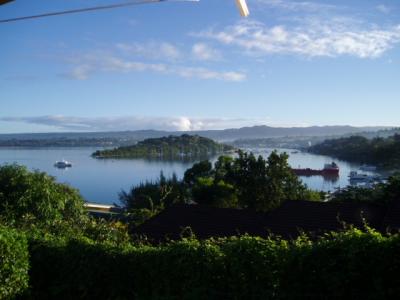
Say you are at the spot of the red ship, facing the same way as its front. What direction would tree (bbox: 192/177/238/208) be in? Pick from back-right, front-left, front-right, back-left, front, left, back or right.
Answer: left

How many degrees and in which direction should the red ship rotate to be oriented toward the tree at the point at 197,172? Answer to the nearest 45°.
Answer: approximately 45° to its left

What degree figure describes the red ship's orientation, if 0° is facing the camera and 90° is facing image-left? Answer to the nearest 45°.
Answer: approximately 90°

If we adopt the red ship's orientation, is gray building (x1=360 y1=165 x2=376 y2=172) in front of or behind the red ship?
behind

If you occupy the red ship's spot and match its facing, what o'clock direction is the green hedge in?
The green hedge is roughly at 9 o'clock from the red ship.

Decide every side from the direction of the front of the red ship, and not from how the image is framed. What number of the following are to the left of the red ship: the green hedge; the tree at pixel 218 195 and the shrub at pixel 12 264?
3

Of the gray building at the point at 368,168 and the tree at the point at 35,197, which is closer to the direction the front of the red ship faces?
the tree

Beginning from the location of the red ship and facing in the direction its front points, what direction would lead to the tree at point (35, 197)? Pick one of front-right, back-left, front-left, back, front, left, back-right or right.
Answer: left

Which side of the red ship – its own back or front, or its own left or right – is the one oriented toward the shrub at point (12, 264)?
left
